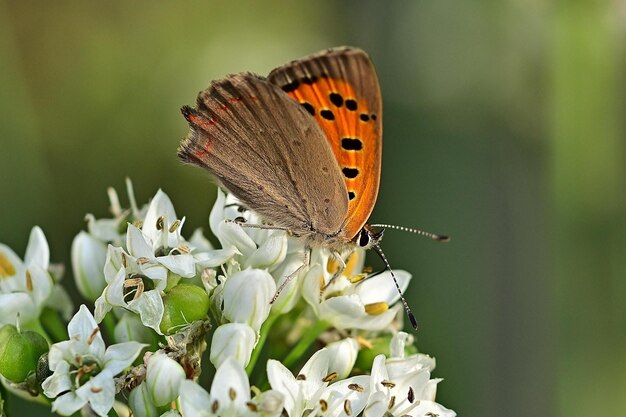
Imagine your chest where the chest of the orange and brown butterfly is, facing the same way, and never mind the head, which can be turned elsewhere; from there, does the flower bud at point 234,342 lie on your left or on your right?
on your right

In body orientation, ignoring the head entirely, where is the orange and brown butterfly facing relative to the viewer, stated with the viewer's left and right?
facing to the right of the viewer

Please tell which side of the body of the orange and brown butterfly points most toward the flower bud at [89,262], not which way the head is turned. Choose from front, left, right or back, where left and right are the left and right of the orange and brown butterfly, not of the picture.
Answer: back

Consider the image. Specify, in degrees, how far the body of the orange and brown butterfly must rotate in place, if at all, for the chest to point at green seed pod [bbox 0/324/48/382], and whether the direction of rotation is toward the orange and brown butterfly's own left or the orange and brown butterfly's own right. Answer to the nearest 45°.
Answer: approximately 135° to the orange and brown butterfly's own right

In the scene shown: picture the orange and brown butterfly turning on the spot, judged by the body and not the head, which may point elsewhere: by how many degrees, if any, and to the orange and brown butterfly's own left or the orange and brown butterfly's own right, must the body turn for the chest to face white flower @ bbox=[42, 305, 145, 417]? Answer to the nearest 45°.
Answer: approximately 135° to the orange and brown butterfly's own right

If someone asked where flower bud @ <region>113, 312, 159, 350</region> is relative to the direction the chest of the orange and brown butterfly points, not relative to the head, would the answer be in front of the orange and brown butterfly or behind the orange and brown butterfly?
behind

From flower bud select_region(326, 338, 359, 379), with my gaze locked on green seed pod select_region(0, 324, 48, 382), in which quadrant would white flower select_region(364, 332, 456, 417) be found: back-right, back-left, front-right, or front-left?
back-left

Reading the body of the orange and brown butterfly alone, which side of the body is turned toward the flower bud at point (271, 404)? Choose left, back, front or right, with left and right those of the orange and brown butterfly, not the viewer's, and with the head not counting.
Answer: right

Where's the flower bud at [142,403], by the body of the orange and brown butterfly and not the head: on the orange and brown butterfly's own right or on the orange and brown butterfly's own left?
on the orange and brown butterfly's own right
